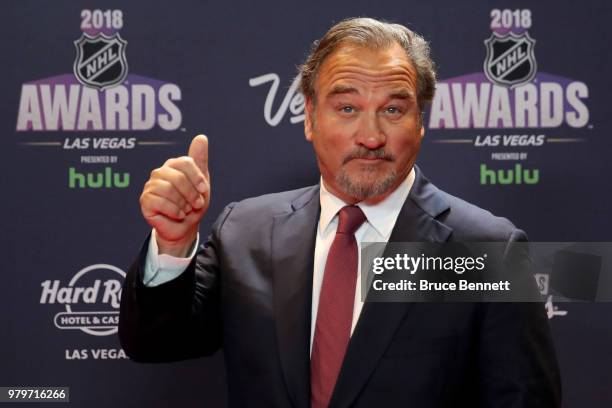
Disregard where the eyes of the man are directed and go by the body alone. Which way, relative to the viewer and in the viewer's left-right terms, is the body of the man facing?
facing the viewer
